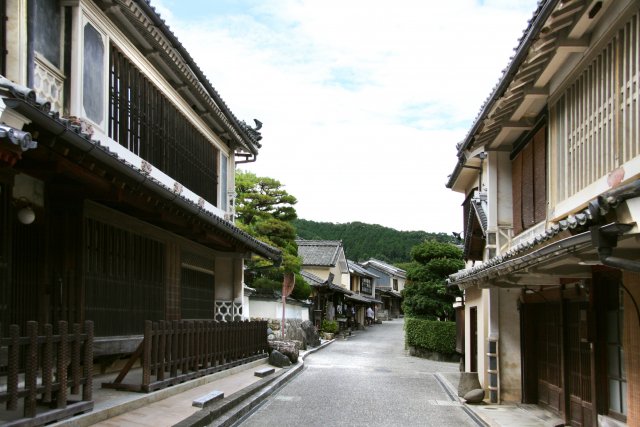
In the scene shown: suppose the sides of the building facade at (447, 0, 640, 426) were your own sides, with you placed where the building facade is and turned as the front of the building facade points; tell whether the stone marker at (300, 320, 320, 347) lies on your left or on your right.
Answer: on your right

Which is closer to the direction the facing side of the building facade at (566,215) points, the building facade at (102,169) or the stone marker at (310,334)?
the building facade

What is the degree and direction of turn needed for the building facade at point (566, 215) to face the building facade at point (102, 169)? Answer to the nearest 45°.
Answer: approximately 45° to its right

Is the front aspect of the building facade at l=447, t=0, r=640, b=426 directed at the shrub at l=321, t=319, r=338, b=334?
no

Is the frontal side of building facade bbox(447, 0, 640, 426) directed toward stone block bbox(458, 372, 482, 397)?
no

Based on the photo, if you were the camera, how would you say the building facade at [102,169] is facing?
facing the viewer and to the right of the viewer

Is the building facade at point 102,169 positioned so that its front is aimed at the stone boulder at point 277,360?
no

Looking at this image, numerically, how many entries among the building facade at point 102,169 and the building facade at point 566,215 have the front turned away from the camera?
0

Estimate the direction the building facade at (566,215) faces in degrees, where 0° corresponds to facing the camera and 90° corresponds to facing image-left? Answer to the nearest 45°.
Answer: approximately 45°

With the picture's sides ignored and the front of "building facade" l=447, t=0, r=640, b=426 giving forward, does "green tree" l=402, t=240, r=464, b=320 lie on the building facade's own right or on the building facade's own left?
on the building facade's own right

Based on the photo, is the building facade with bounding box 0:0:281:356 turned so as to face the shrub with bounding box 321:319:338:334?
no
